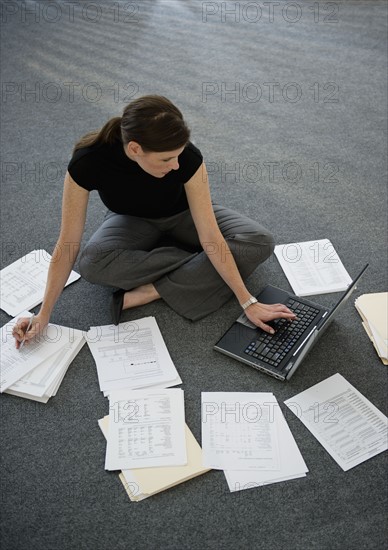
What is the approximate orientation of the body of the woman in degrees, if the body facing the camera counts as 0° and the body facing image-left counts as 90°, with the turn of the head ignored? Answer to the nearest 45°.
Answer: approximately 0°

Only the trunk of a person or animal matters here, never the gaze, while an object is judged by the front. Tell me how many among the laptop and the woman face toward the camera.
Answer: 1

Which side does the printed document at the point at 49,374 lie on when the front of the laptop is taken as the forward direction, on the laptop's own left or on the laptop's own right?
on the laptop's own left

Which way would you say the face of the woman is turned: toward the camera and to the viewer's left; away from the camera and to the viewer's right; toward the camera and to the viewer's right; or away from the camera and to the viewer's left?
toward the camera and to the viewer's right

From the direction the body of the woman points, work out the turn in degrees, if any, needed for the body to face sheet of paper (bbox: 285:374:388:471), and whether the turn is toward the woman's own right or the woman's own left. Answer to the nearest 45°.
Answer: approximately 45° to the woman's own left

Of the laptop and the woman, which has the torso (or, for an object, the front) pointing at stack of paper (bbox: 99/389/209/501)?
the woman

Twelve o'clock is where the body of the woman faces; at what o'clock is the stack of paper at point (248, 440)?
The stack of paper is roughly at 11 o'clock from the woman.

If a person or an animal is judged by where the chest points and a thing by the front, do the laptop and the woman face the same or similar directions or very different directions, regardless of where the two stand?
very different directions

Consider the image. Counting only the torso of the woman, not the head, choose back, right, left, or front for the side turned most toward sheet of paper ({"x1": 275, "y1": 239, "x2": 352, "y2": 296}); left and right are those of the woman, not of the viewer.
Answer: left

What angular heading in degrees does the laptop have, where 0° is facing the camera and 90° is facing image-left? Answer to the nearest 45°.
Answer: approximately 135°
